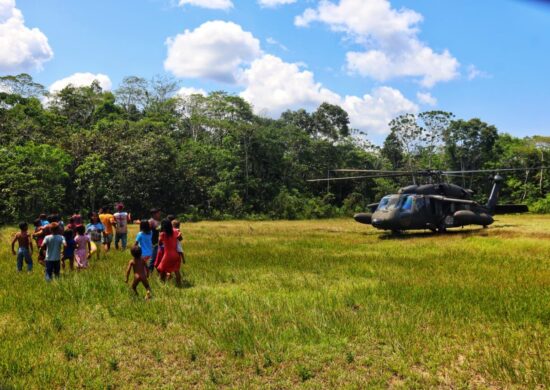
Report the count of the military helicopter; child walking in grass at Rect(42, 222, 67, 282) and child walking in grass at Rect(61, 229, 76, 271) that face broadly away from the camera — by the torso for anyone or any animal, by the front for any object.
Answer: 2

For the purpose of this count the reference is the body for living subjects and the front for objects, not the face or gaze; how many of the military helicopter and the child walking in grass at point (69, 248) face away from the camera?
1

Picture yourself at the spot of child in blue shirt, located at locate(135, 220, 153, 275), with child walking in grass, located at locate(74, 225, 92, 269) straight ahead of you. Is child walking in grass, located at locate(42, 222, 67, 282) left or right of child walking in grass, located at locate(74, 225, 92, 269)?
left

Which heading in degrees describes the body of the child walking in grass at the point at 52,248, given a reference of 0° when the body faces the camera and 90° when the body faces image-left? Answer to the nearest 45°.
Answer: approximately 180°

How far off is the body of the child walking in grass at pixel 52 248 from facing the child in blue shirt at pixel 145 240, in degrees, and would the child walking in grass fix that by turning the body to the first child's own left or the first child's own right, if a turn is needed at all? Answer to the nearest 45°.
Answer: approximately 90° to the first child's own right

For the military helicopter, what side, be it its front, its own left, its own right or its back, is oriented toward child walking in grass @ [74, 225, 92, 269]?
front

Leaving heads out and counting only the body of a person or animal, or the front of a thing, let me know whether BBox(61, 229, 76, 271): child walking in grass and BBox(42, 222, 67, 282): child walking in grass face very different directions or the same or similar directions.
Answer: same or similar directions

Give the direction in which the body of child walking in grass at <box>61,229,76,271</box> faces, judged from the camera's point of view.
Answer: away from the camera

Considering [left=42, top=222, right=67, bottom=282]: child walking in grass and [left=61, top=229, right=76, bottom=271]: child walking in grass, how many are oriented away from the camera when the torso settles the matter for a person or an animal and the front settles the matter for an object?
2

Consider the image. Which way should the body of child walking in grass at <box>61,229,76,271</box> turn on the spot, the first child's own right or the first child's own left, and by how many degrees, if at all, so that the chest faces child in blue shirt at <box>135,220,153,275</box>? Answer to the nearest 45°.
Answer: approximately 135° to the first child's own right

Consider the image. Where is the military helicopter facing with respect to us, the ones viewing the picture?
facing the viewer and to the left of the viewer
